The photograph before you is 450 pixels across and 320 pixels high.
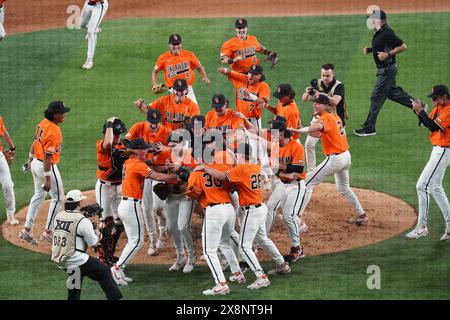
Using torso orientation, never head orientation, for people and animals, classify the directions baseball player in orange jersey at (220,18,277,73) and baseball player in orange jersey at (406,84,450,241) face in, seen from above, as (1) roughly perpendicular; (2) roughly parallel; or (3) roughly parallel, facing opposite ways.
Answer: roughly perpendicular

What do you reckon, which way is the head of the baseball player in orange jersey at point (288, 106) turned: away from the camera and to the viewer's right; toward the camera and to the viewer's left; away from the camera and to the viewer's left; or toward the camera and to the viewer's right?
toward the camera and to the viewer's left

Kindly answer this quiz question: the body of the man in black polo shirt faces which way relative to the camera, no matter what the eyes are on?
to the viewer's left

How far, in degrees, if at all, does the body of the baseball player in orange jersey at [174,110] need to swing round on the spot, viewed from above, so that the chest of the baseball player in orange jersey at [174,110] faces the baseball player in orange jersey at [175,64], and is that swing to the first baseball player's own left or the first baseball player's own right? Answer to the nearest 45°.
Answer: approximately 180°

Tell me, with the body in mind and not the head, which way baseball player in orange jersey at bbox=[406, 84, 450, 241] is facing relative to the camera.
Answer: to the viewer's left

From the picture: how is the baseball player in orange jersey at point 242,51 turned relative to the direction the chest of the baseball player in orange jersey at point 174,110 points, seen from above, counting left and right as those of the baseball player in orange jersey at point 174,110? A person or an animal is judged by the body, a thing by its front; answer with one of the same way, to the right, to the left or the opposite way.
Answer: the same way

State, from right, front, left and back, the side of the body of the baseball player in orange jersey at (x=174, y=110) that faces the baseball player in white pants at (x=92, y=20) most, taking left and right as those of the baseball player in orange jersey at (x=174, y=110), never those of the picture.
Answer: back

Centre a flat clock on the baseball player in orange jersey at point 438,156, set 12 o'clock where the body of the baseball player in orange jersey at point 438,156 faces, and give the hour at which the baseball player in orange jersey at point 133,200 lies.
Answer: the baseball player in orange jersey at point 133,200 is roughly at 11 o'clock from the baseball player in orange jersey at point 438,156.

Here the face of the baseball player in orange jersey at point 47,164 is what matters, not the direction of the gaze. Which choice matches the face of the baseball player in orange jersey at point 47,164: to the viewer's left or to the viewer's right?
to the viewer's right

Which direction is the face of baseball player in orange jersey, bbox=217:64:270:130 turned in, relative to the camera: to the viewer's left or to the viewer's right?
to the viewer's left

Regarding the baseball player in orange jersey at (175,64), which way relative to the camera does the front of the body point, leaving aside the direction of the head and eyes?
toward the camera

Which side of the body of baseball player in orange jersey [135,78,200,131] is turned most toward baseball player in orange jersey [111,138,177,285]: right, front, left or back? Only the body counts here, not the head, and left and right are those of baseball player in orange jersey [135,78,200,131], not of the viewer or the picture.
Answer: front

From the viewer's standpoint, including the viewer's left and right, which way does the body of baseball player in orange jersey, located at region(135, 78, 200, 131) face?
facing the viewer

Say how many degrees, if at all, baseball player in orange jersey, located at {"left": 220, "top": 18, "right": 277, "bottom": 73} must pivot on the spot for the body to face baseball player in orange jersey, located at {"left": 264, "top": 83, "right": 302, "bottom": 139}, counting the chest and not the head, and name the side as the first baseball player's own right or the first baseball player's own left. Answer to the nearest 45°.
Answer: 0° — they already face them
